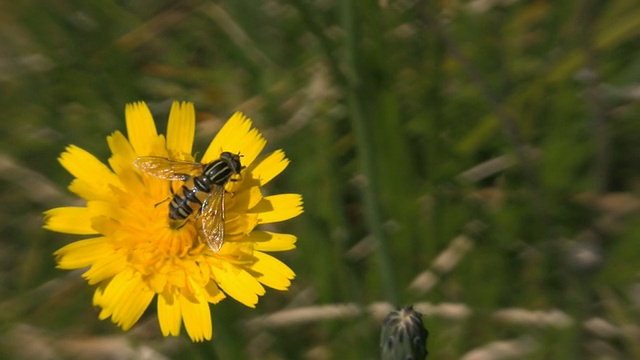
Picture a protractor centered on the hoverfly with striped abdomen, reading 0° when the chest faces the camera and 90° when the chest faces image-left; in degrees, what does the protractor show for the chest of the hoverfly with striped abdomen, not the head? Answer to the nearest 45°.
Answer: approximately 225°
